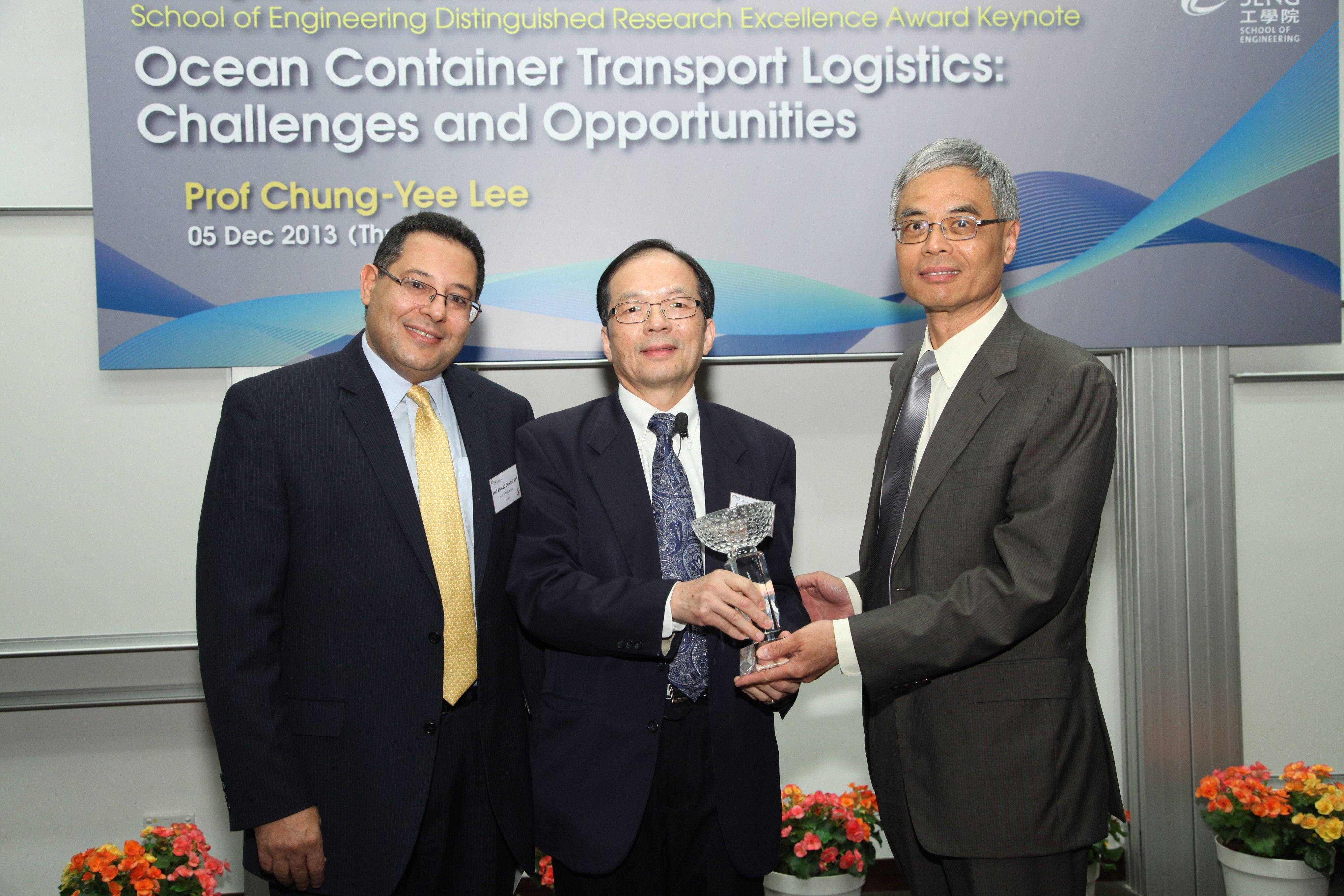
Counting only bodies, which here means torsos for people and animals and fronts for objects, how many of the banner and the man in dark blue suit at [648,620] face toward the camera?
2

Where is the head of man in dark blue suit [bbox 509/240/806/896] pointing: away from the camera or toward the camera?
toward the camera

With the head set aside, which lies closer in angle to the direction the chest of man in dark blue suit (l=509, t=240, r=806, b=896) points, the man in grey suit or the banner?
the man in grey suit

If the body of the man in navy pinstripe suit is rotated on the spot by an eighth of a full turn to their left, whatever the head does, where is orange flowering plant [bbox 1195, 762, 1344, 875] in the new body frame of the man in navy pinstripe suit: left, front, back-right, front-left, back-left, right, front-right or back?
front

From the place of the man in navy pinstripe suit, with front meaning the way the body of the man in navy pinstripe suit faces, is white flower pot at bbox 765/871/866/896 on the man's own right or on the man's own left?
on the man's own left

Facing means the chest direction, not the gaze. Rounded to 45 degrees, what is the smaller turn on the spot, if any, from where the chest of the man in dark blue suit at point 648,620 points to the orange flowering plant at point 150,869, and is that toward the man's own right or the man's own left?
approximately 135° to the man's own right

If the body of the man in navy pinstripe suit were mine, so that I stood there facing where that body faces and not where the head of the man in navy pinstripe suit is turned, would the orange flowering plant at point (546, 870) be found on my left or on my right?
on my left

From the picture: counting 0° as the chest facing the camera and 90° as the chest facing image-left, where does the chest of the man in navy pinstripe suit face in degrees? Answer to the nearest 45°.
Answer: approximately 315°

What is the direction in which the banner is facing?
toward the camera

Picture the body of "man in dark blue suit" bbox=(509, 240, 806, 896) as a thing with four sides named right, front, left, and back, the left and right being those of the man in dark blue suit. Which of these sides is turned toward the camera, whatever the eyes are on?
front

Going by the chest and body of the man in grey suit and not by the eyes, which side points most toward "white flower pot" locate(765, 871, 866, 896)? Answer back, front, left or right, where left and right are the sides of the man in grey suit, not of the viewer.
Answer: right

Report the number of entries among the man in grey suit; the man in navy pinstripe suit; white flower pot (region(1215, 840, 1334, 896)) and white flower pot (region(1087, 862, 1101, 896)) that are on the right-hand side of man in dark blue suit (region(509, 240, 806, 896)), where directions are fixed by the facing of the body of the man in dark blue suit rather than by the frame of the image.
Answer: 1
